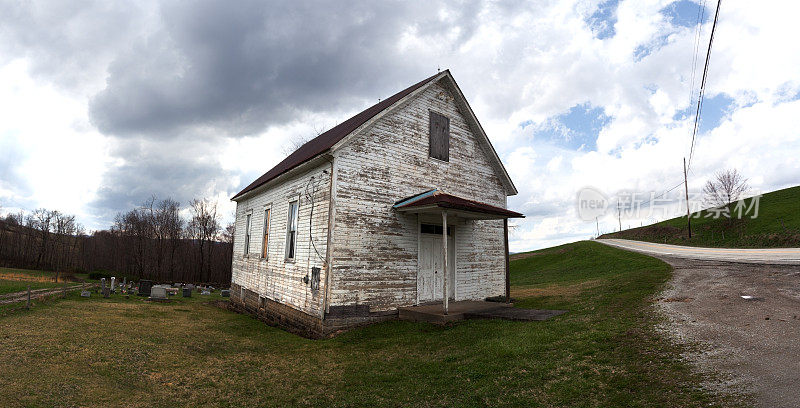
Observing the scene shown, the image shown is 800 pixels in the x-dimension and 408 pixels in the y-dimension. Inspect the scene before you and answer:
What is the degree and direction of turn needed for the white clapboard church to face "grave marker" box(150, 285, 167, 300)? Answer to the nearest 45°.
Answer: approximately 180°
